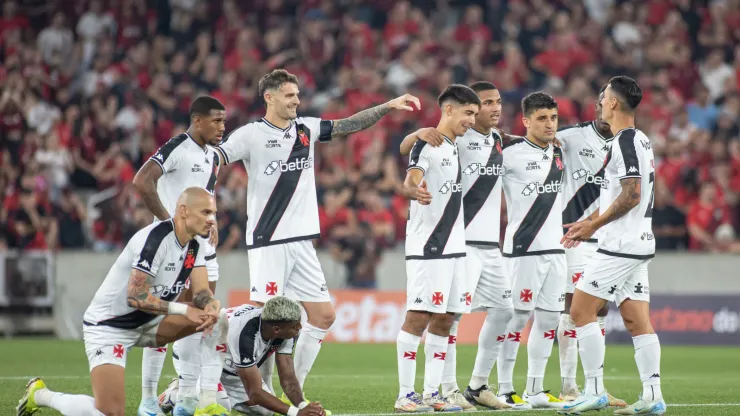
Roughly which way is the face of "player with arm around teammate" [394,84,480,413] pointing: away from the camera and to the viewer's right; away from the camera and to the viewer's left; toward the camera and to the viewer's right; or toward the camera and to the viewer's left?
toward the camera and to the viewer's right

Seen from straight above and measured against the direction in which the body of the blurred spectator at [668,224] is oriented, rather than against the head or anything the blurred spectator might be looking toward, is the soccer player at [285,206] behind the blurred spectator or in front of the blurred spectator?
in front

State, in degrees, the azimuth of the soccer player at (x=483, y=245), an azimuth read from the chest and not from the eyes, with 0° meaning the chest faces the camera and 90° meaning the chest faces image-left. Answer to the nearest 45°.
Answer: approximately 315°

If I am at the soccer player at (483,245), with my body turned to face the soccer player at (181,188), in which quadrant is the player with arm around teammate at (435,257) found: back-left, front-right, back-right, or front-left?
front-left

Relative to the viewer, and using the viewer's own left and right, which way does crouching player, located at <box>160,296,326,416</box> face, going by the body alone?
facing the viewer and to the right of the viewer

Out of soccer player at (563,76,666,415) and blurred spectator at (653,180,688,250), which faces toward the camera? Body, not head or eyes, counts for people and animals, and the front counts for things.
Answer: the blurred spectator

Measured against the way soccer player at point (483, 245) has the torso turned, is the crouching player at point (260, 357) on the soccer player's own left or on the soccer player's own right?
on the soccer player's own right

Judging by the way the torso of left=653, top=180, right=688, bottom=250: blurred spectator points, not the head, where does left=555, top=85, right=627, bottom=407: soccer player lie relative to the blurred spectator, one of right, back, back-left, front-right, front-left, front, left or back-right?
front

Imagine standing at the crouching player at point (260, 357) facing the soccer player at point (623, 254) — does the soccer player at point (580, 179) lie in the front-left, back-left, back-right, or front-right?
front-left

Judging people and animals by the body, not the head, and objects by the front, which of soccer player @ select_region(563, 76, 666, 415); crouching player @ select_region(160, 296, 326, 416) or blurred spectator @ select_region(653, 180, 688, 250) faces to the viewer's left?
the soccer player

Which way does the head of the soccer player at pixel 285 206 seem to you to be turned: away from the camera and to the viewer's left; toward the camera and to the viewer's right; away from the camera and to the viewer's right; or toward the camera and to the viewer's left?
toward the camera and to the viewer's right
